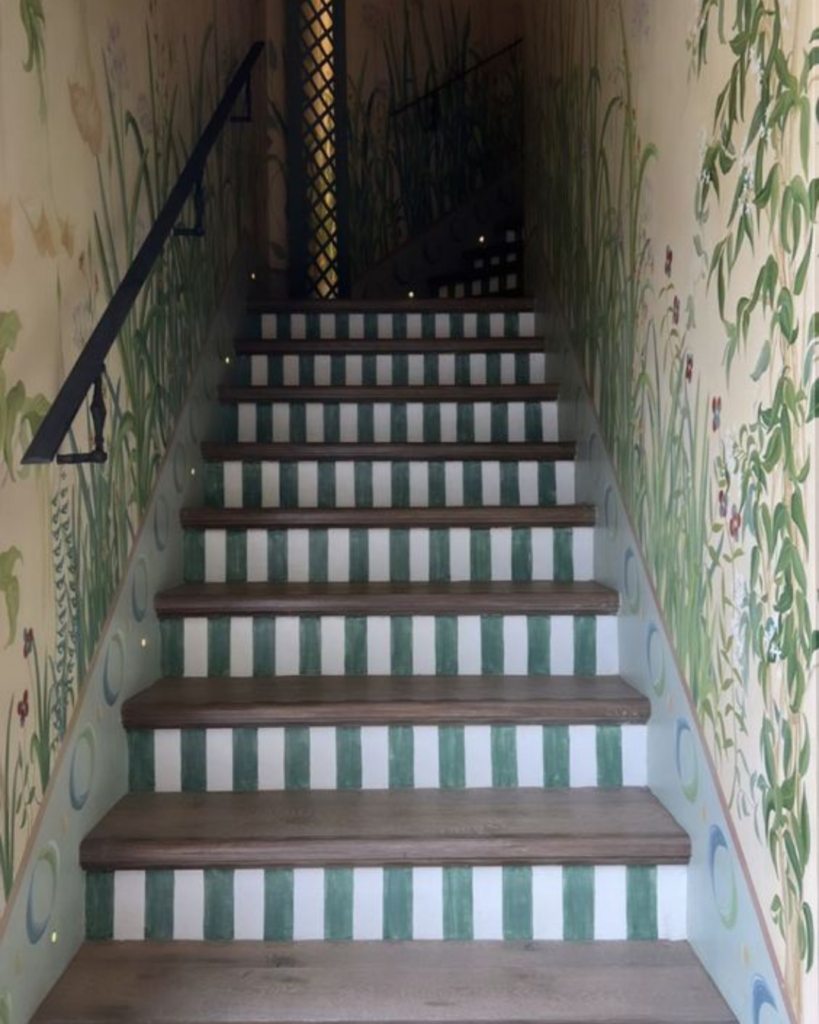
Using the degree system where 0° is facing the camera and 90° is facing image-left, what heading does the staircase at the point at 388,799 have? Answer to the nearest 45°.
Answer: approximately 0°
